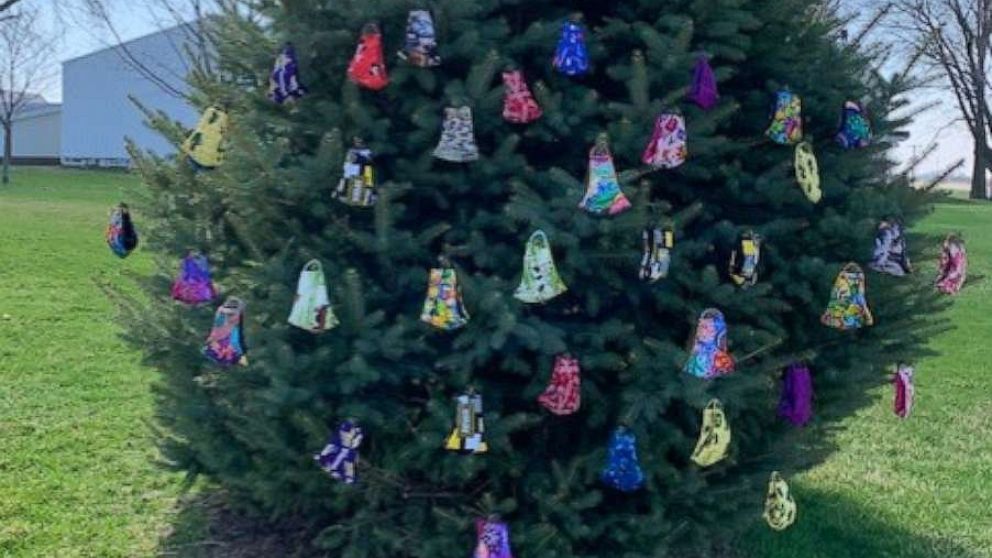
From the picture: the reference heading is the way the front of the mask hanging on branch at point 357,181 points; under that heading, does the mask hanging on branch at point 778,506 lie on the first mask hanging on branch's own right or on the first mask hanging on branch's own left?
on the first mask hanging on branch's own left

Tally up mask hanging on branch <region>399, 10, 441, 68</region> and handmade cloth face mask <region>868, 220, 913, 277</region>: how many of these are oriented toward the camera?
2

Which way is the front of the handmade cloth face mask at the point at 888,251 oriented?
toward the camera

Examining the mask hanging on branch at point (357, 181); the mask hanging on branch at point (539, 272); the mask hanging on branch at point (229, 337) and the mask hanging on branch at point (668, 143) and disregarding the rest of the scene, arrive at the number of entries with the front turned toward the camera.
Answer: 4

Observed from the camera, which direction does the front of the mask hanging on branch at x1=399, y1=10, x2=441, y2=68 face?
facing the viewer

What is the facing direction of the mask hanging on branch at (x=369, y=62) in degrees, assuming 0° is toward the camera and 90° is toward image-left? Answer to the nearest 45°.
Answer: approximately 0°

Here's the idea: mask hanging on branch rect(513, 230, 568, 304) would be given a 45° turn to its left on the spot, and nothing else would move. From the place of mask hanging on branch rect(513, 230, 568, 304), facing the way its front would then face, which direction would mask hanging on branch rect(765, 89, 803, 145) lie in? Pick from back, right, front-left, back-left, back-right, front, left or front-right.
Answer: left

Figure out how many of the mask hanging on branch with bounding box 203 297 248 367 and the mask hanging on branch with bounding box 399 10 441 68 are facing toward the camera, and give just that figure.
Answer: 2

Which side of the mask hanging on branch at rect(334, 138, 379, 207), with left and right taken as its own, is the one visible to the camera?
front
